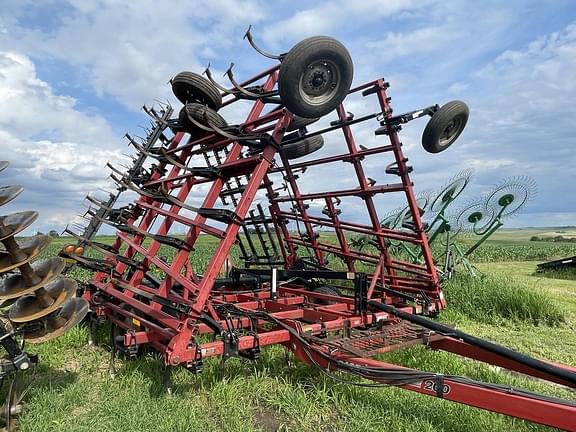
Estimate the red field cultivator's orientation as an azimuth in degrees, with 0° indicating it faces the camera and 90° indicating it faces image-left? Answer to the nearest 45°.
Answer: approximately 315°
